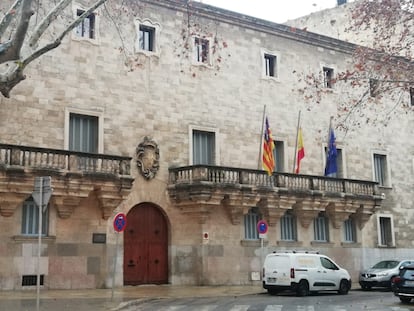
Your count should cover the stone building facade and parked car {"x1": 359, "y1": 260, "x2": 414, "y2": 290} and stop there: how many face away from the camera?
0

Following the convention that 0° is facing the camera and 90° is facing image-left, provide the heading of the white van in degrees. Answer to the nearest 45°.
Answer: approximately 225°

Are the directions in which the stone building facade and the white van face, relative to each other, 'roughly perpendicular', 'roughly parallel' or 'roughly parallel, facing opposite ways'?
roughly perpendicular

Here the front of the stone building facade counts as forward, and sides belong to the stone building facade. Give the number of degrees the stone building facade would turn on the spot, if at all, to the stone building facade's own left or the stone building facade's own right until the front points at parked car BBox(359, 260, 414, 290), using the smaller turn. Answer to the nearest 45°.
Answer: approximately 45° to the stone building facade's own left

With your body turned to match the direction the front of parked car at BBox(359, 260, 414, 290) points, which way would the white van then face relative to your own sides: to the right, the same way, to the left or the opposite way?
the opposite way

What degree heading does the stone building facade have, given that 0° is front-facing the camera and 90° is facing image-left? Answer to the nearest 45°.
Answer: approximately 315°

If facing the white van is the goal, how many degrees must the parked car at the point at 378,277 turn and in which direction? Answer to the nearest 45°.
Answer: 0° — it already faces it

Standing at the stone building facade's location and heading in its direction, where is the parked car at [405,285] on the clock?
The parked car is roughly at 12 o'clock from the stone building facade.

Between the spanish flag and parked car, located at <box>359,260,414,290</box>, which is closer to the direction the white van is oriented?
the parked car

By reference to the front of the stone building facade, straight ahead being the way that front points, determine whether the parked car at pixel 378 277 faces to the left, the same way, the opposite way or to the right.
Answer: to the right

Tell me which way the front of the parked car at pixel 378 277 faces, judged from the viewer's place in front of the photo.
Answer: facing the viewer and to the left of the viewer
